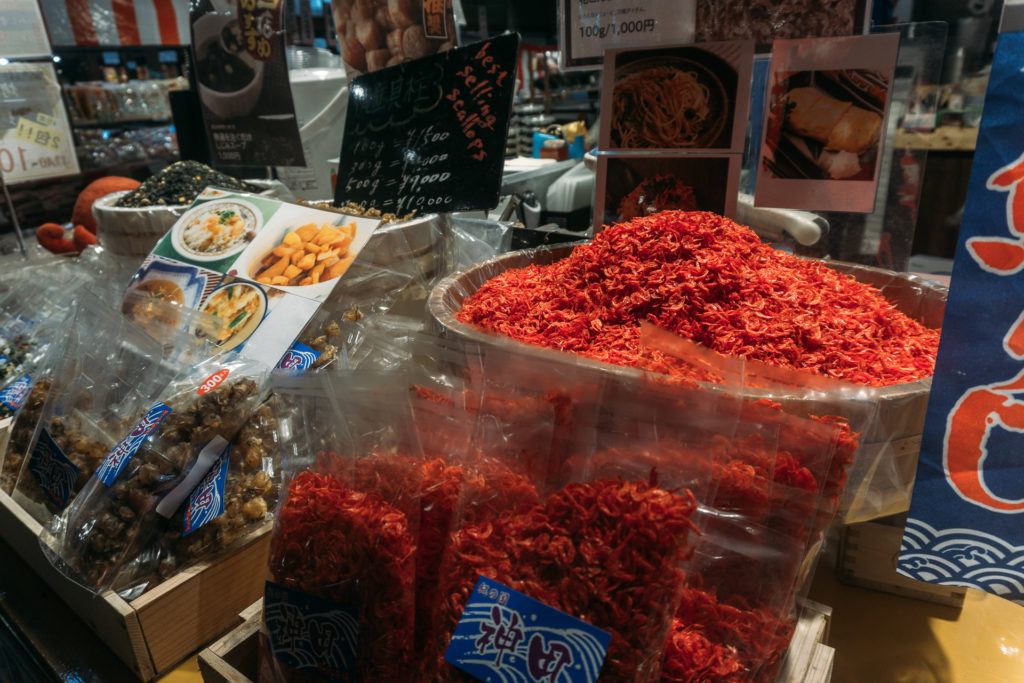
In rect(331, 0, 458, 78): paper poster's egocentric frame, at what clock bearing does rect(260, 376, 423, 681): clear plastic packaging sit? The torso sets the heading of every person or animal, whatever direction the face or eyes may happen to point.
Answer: The clear plastic packaging is roughly at 12 o'clock from the paper poster.

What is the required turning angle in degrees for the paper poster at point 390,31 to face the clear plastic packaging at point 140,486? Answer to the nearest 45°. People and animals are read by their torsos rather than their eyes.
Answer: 0° — it already faces it

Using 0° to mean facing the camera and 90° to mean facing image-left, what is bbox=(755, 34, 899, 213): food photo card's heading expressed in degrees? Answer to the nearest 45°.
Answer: approximately 0°

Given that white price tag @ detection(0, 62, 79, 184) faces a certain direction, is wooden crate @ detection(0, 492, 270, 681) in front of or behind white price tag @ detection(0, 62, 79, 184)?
in front

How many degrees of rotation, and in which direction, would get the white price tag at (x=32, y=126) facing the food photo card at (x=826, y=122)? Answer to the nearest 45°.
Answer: approximately 45° to its left

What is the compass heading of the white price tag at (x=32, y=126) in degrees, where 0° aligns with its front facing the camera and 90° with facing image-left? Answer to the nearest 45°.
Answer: approximately 0°

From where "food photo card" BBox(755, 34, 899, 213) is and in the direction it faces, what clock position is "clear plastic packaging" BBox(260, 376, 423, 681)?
The clear plastic packaging is roughly at 1 o'clock from the food photo card.

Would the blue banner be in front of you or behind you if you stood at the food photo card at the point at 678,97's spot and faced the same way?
in front
